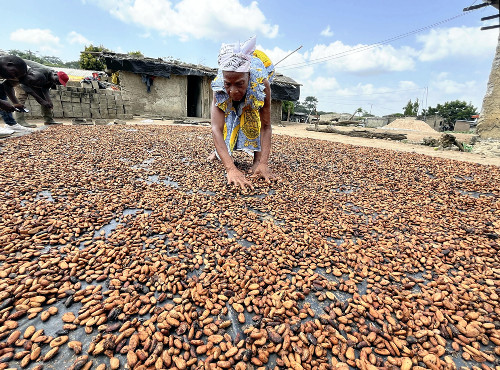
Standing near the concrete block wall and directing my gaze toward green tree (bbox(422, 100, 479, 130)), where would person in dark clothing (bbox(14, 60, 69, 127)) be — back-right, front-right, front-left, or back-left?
back-right

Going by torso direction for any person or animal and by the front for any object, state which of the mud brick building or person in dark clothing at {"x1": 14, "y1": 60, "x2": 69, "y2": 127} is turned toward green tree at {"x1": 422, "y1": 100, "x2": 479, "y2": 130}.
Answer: the person in dark clothing

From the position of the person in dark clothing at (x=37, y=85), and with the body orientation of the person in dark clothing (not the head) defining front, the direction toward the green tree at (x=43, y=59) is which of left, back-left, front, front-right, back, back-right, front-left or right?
left

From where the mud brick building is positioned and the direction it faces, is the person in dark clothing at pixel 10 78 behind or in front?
in front

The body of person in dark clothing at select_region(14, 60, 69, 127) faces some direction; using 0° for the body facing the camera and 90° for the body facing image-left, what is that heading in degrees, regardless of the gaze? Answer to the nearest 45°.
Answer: approximately 270°

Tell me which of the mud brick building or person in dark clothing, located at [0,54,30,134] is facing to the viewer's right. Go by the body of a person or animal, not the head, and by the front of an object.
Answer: the person in dark clothing

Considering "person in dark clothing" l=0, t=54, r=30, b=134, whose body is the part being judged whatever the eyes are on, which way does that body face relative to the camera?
to the viewer's right

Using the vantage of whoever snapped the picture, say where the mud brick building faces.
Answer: facing the viewer

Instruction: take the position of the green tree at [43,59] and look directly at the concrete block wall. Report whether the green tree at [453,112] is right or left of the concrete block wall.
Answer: left

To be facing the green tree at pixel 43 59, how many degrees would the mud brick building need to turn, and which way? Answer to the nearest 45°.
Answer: approximately 135° to its right

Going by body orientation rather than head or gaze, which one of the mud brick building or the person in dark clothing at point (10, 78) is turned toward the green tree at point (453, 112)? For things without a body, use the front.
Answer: the person in dark clothing

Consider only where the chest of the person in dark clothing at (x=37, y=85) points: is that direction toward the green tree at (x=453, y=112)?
yes

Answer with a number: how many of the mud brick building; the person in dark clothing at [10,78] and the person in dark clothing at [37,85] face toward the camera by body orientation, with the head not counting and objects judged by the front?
1

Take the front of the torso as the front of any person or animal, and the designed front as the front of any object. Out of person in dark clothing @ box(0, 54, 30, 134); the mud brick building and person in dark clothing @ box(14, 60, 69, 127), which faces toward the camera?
the mud brick building

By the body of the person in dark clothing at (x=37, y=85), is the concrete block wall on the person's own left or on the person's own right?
on the person's own left
